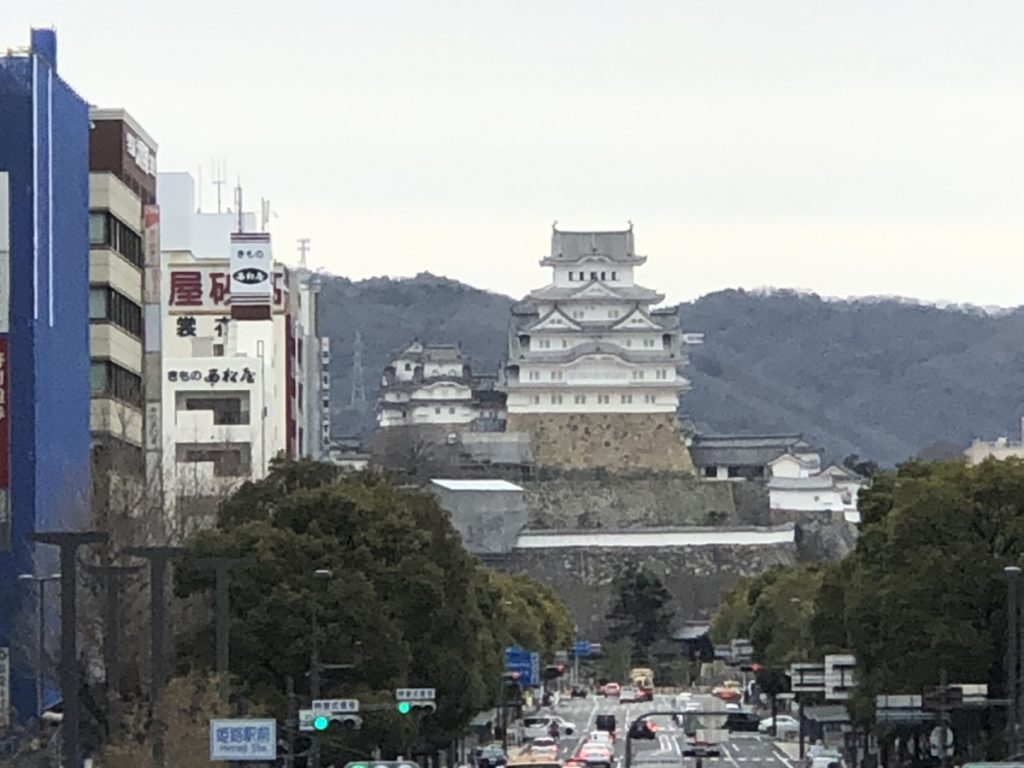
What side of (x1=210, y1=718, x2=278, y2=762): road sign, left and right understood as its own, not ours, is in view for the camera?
front

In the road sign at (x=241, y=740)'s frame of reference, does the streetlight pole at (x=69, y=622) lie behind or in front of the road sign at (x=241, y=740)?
in front
